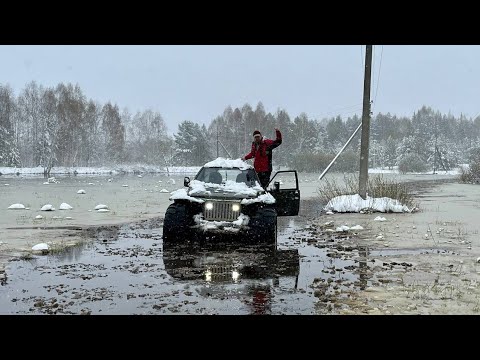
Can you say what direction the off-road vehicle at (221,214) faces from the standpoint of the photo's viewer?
facing the viewer

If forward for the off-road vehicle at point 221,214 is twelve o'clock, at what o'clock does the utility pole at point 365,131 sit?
The utility pole is roughly at 7 o'clock from the off-road vehicle.
